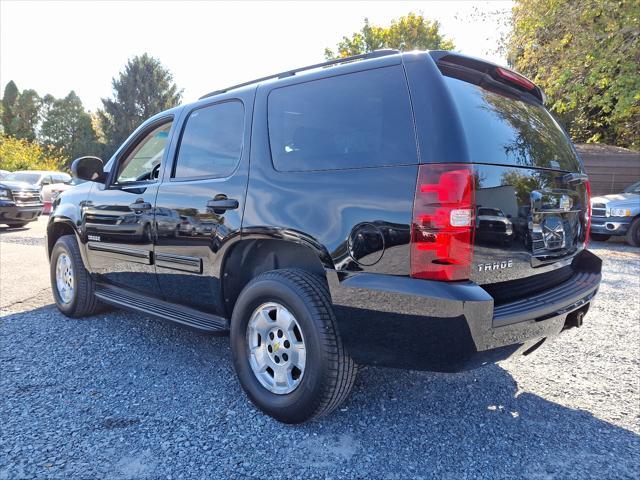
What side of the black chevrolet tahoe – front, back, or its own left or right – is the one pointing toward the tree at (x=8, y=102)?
front

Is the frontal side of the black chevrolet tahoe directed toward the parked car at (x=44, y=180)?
yes

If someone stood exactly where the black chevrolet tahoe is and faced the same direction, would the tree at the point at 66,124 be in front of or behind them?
in front

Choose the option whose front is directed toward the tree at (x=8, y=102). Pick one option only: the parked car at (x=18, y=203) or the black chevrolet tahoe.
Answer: the black chevrolet tahoe

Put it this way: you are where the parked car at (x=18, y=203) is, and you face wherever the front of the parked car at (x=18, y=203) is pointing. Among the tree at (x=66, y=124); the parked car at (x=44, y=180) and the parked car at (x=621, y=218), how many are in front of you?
1

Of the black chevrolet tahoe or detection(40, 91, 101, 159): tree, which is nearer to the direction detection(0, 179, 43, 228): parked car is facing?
the black chevrolet tahoe

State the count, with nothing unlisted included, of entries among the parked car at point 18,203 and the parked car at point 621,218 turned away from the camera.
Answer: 0

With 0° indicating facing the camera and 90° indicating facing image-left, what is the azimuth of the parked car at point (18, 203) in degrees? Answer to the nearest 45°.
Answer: approximately 315°

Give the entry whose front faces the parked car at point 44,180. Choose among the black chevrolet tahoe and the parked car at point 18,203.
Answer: the black chevrolet tahoe

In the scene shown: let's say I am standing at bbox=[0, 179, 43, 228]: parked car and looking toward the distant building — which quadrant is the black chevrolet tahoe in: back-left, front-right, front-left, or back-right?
front-right

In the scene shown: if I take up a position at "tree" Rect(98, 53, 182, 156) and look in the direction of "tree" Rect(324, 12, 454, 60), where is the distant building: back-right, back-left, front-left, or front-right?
front-right

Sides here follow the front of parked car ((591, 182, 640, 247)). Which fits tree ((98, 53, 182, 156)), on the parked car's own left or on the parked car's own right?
on the parked car's own right

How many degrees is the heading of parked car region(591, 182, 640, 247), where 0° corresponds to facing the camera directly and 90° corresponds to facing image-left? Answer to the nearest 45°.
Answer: approximately 45°

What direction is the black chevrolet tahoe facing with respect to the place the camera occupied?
facing away from the viewer and to the left of the viewer

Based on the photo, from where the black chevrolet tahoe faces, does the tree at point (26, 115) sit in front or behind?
in front

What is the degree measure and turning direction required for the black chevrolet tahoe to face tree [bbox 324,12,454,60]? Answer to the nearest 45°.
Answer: approximately 45° to its right

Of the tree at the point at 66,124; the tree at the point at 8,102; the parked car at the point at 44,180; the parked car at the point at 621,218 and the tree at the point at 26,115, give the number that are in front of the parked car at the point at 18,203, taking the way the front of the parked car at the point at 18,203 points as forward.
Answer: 1

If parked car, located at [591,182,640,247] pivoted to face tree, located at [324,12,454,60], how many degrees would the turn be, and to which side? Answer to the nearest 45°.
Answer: approximately 90° to its right
